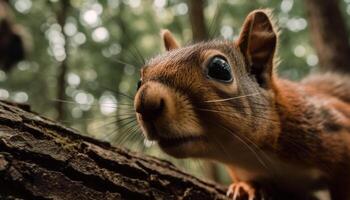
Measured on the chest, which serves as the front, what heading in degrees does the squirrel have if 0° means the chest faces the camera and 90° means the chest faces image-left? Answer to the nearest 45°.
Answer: approximately 45°
